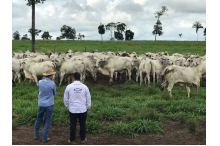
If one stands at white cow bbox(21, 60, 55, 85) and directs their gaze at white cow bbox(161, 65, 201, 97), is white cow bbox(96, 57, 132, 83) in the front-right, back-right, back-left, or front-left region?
front-left

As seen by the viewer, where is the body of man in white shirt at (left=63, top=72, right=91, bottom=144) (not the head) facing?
away from the camera

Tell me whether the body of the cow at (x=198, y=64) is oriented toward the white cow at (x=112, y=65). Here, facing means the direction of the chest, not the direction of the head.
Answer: yes

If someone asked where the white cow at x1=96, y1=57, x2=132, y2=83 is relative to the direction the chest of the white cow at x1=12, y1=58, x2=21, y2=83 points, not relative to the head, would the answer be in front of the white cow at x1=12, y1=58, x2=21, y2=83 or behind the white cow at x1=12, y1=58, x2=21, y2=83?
behind

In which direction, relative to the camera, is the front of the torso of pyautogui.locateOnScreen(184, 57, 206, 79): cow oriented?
to the viewer's left

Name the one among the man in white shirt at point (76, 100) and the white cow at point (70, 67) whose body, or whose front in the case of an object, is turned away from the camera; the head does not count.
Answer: the man in white shirt

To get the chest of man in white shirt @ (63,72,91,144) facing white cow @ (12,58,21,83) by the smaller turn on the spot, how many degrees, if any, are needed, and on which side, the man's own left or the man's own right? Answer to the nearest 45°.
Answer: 0° — they already face it
